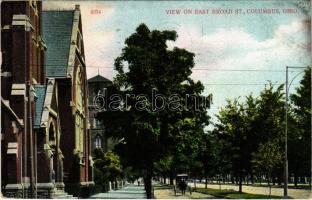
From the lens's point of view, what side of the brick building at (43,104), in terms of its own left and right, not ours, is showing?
right

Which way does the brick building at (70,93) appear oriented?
to the viewer's right

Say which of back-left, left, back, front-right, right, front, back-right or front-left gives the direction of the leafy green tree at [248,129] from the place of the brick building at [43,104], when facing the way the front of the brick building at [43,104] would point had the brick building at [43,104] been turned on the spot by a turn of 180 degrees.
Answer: back

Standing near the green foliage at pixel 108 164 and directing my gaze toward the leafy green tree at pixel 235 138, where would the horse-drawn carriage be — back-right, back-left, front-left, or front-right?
front-right

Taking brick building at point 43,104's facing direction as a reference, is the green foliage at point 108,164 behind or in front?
in front
